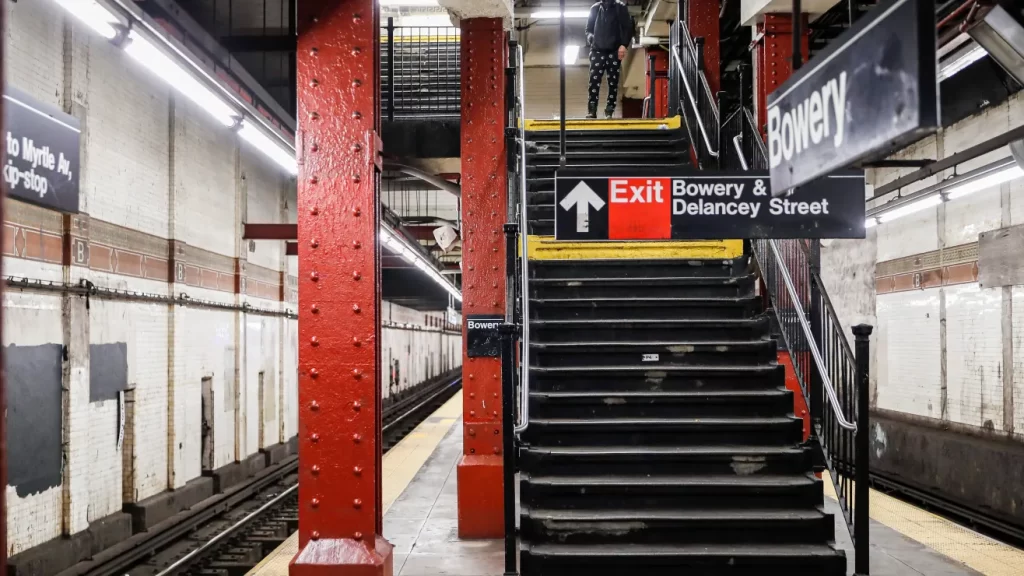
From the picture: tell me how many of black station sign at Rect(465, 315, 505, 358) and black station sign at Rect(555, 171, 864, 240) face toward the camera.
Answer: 2

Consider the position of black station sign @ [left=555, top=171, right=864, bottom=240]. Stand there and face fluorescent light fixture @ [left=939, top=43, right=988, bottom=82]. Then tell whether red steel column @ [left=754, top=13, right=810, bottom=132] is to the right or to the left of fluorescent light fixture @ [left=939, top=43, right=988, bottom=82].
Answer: left

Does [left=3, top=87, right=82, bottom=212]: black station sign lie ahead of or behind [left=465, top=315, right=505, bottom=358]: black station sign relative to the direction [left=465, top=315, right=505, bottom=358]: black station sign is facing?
ahead

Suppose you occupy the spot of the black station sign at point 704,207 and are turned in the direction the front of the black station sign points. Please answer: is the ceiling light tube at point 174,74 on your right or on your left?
on your right

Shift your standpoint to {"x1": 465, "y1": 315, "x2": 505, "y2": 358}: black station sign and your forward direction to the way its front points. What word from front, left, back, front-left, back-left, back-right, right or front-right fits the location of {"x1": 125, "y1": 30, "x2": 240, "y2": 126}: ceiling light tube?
front-right

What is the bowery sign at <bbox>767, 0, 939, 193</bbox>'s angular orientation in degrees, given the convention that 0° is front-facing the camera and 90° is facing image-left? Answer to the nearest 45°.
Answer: approximately 45°

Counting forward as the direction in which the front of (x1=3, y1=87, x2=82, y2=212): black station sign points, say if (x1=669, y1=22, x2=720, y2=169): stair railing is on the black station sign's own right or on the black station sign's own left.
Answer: on the black station sign's own left

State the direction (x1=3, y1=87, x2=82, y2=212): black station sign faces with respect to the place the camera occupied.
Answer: facing the viewer and to the right of the viewer
